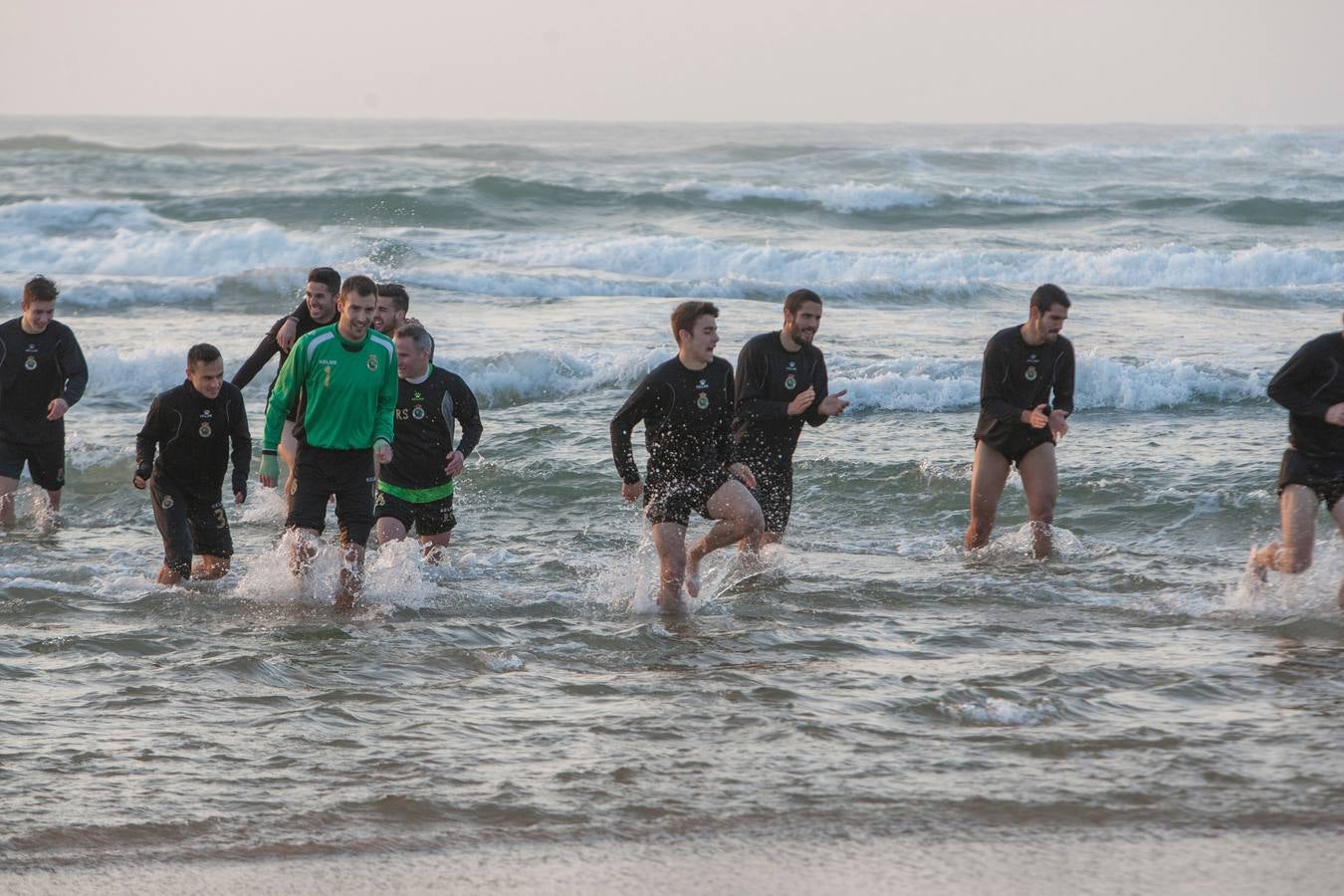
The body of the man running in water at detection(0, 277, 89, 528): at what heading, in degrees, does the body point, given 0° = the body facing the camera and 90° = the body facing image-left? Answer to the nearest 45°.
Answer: approximately 0°

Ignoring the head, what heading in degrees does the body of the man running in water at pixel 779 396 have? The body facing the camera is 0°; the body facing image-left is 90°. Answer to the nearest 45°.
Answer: approximately 315°

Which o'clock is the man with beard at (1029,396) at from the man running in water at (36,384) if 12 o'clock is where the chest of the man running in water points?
The man with beard is roughly at 10 o'clock from the man running in water.

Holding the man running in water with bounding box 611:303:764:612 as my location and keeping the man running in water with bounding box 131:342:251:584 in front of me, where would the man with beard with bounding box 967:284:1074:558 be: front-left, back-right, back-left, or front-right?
back-right

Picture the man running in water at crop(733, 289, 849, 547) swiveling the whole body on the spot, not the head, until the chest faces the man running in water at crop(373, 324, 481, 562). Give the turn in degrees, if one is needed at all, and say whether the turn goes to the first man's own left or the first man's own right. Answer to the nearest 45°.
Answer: approximately 135° to the first man's own right

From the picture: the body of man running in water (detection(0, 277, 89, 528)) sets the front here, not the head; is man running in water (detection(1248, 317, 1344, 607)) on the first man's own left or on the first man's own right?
on the first man's own left

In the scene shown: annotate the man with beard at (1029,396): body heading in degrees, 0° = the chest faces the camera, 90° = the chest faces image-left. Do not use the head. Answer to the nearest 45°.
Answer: approximately 315°

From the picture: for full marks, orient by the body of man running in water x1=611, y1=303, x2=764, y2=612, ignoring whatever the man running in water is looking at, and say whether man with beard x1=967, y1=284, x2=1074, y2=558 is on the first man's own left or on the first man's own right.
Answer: on the first man's own left

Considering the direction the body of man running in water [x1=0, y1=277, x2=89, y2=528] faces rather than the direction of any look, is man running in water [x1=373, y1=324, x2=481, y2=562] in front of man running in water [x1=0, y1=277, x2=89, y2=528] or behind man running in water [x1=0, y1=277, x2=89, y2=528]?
in front

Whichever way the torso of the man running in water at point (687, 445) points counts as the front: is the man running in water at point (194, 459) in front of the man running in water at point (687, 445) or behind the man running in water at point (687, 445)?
behind
